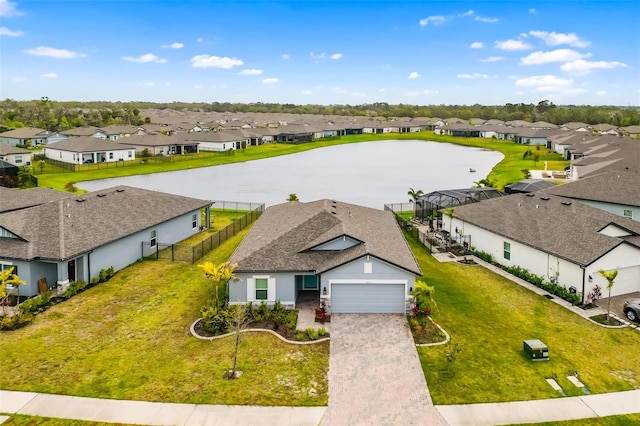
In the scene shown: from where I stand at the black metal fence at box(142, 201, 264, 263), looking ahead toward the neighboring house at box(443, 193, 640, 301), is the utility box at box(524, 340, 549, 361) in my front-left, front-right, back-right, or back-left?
front-right

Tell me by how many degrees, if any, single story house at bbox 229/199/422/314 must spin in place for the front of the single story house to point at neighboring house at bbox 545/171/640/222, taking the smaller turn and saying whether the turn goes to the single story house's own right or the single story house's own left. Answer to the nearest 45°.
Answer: approximately 135° to the single story house's own left

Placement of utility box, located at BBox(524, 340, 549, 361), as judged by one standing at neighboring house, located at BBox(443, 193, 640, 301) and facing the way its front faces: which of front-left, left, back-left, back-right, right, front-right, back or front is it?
front-right

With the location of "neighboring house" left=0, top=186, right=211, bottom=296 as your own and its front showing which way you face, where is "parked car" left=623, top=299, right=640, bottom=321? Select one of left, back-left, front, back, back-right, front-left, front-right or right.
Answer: left

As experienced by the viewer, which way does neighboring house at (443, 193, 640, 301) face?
facing the viewer and to the right of the viewer

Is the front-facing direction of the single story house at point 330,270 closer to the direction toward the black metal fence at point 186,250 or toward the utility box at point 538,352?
the utility box

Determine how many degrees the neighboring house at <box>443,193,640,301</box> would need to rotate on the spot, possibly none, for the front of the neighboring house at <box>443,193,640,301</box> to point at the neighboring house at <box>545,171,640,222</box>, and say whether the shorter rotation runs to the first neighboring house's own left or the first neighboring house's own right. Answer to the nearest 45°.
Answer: approximately 135° to the first neighboring house's own left

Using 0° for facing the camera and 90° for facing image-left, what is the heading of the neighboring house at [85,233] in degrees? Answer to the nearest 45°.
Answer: approximately 45°

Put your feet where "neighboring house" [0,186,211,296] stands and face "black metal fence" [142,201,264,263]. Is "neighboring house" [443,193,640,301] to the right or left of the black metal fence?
right

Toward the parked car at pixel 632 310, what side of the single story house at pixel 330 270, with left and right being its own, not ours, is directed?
left

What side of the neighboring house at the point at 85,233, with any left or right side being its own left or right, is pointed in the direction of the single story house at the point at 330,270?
left

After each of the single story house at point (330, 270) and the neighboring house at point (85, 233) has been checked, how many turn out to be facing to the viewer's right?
0

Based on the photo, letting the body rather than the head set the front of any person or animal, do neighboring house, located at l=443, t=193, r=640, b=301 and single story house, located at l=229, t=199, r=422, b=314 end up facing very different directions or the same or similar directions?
same or similar directions

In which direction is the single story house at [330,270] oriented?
toward the camera
